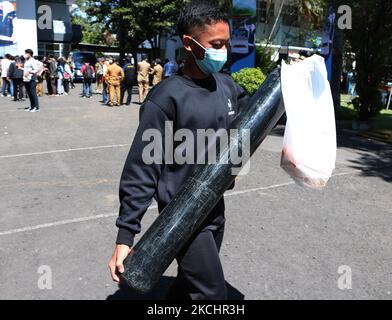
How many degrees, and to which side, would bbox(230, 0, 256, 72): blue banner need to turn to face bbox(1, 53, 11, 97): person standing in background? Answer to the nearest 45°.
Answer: approximately 90° to its right

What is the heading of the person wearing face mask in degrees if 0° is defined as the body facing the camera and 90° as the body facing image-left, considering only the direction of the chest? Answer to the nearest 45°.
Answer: approximately 315°

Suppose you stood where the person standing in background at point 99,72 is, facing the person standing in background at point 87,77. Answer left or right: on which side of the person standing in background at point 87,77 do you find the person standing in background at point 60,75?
right

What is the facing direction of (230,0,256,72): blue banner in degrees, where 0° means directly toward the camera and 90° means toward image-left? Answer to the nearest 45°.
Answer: approximately 0°

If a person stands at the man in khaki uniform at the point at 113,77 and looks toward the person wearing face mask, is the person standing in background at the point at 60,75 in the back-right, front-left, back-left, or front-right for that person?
back-right

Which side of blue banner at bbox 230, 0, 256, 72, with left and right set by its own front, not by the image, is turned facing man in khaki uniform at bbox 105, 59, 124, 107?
right
